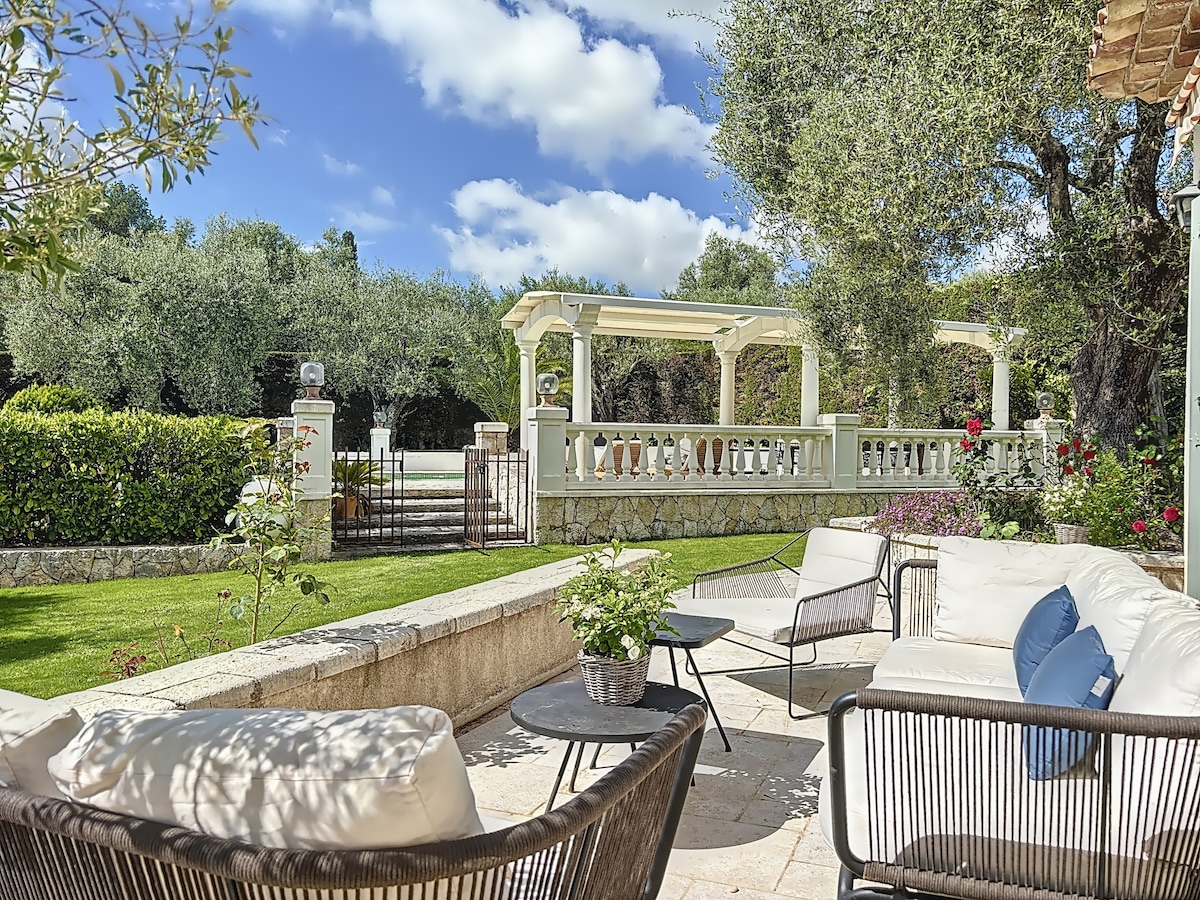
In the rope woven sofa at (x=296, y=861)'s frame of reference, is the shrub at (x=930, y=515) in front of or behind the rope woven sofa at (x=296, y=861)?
in front

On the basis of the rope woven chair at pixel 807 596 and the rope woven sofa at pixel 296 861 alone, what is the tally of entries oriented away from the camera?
1

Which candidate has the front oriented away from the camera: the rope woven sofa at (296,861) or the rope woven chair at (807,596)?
the rope woven sofa at (296,861)

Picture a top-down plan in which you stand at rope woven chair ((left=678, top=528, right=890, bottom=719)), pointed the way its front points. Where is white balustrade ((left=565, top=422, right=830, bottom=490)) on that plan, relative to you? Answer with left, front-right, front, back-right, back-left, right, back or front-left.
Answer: back-right

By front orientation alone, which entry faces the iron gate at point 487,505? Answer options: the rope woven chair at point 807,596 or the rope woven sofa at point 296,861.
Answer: the rope woven sofa at point 296,861

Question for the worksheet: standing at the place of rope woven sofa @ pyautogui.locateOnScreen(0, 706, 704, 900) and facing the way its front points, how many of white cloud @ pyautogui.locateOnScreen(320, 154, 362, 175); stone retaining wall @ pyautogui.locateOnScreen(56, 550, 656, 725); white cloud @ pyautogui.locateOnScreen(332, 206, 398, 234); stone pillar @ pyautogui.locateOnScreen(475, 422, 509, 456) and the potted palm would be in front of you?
5

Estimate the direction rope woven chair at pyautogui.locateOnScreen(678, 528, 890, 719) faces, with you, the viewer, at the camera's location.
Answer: facing the viewer and to the left of the viewer

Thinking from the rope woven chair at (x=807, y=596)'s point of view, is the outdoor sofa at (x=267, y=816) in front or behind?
in front

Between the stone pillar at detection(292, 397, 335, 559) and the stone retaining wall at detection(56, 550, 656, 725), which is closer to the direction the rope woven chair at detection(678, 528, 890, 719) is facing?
the stone retaining wall

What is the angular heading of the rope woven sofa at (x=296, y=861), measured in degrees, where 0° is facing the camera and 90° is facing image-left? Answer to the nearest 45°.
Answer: approximately 180°

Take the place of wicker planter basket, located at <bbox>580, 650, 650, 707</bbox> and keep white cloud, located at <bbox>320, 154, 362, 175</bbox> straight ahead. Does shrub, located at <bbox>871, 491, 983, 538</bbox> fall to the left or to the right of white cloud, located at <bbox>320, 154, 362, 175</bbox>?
right

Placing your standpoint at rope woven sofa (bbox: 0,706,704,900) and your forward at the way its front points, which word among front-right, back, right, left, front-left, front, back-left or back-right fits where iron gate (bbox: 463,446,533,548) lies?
front

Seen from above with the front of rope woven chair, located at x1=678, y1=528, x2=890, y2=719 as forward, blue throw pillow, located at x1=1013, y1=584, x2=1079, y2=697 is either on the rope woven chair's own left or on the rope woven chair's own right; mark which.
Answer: on the rope woven chair's own left
